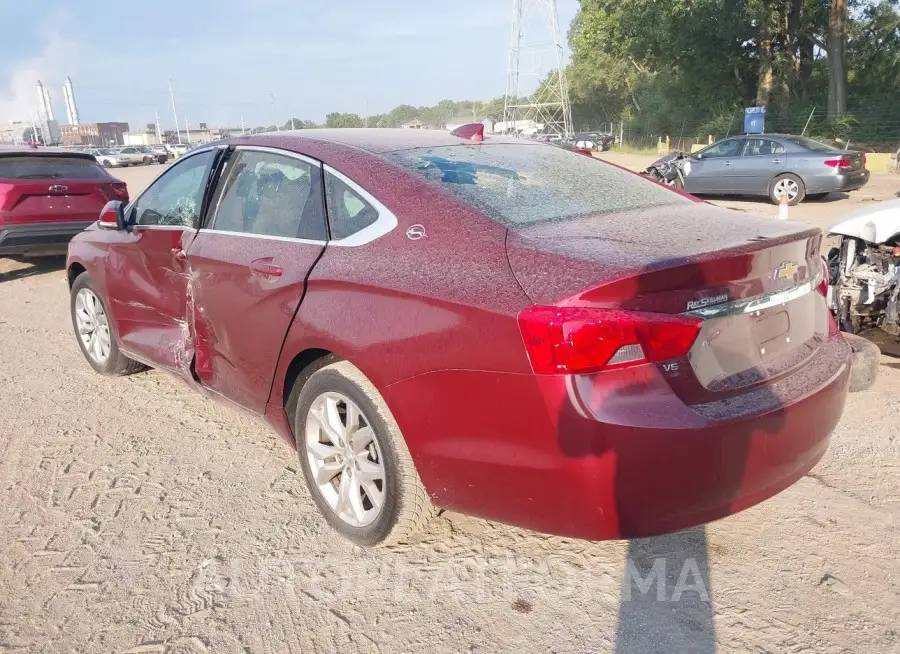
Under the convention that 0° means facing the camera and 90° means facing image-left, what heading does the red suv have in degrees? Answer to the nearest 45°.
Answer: approximately 180°

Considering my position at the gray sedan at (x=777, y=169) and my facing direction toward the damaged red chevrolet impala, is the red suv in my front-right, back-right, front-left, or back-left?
front-right

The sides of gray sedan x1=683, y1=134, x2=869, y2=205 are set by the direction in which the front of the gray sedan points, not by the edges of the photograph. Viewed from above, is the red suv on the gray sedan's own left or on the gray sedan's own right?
on the gray sedan's own left

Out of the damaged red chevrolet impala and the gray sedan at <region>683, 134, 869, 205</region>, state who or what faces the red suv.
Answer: the damaged red chevrolet impala

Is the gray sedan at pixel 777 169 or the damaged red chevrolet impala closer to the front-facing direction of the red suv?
the gray sedan

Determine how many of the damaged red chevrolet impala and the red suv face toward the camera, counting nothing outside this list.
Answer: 0

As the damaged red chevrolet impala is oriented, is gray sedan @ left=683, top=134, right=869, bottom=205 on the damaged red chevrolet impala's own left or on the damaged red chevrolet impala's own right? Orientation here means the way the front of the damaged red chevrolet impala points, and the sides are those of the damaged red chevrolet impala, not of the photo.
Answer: on the damaged red chevrolet impala's own right

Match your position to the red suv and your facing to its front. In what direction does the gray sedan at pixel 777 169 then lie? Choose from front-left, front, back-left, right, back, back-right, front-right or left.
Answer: right

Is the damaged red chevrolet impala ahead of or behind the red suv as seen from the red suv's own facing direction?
behind

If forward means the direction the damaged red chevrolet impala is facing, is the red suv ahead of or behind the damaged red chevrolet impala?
ahead

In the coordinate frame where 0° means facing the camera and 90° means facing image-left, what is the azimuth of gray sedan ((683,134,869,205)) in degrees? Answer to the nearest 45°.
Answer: approximately 135°

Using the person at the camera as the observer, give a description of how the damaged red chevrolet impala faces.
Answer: facing away from the viewer and to the left of the viewer

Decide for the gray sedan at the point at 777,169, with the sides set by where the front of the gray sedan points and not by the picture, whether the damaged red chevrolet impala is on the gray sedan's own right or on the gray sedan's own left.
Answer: on the gray sedan's own left

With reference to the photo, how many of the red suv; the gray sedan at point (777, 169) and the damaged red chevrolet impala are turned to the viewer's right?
0
